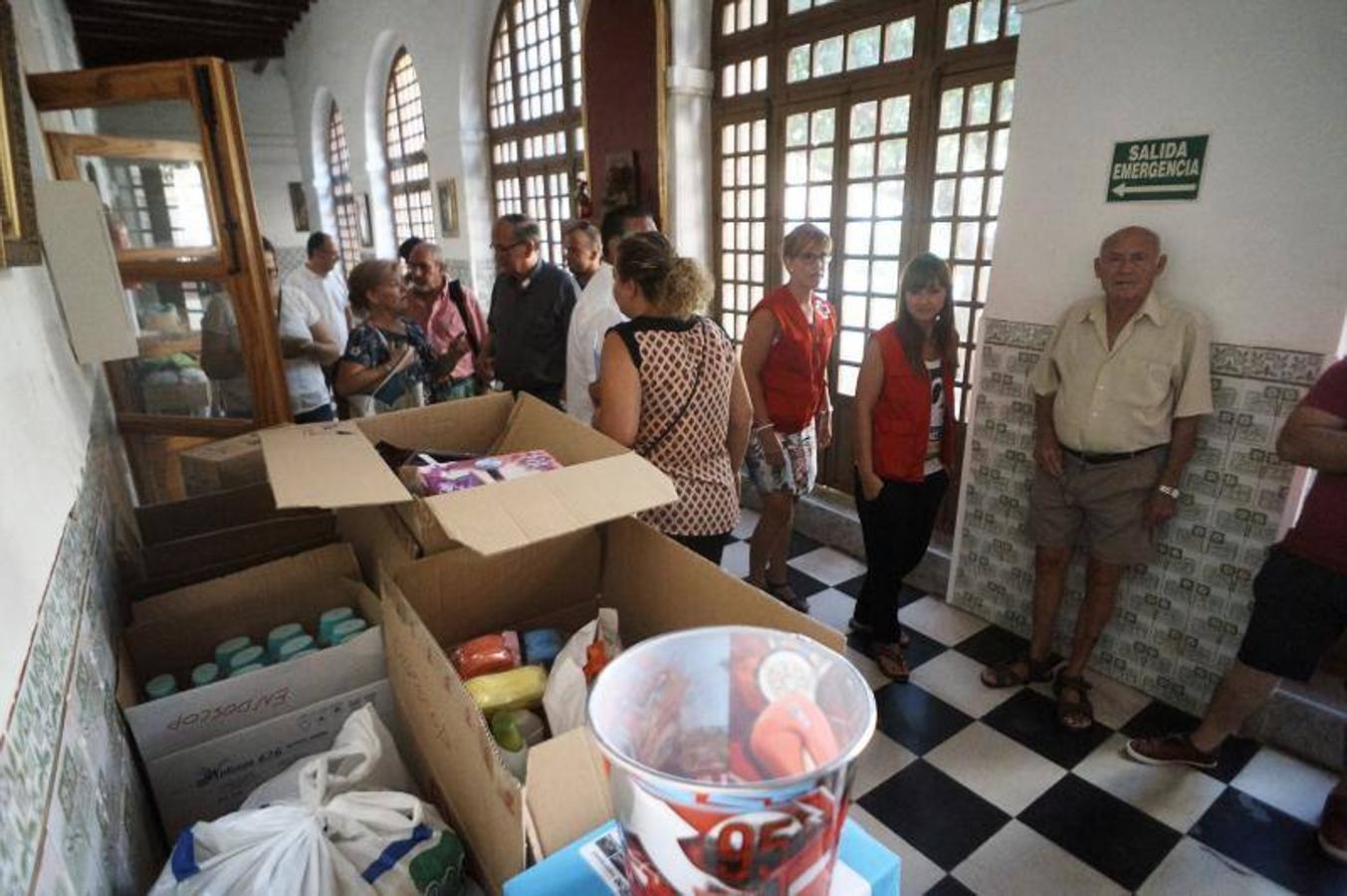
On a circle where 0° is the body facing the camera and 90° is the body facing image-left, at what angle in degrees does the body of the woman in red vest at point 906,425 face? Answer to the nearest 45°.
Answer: approximately 315°

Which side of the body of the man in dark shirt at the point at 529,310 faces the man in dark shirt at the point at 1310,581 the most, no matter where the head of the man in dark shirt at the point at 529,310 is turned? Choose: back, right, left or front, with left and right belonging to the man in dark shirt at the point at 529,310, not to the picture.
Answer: left

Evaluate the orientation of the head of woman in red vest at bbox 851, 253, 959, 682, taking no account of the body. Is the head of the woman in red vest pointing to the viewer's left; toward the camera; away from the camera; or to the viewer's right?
toward the camera

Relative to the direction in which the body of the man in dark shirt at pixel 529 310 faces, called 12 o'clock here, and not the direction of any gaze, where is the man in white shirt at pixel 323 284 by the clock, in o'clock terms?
The man in white shirt is roughly at 3 o'clock from the man in dark shirt.

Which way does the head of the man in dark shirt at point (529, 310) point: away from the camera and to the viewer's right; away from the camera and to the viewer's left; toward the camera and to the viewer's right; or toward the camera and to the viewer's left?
toward the camera and to the viewer's left

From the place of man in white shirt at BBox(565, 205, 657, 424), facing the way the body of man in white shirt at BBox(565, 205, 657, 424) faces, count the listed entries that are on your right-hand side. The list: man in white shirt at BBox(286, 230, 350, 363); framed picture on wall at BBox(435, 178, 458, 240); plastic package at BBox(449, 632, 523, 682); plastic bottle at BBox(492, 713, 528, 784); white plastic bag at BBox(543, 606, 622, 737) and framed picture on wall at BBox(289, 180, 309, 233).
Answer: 3

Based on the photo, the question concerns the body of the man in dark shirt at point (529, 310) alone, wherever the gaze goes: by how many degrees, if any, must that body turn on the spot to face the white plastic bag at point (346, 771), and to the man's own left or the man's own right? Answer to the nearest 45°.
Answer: approximately 45° to the man's own left

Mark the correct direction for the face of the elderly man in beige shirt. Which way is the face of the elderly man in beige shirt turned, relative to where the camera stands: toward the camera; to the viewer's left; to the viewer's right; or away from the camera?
toward the camera

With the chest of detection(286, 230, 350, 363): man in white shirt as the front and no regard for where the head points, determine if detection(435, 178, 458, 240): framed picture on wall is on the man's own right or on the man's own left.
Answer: on the man's own left

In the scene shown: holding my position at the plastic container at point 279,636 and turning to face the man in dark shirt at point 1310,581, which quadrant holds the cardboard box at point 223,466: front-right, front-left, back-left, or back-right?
back-left

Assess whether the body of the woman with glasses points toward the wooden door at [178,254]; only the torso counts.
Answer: no
